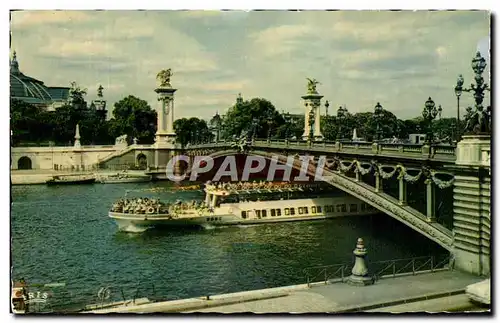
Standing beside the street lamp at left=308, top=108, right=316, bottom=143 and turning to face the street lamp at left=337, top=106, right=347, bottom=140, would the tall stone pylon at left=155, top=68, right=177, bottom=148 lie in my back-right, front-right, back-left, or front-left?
back-right
